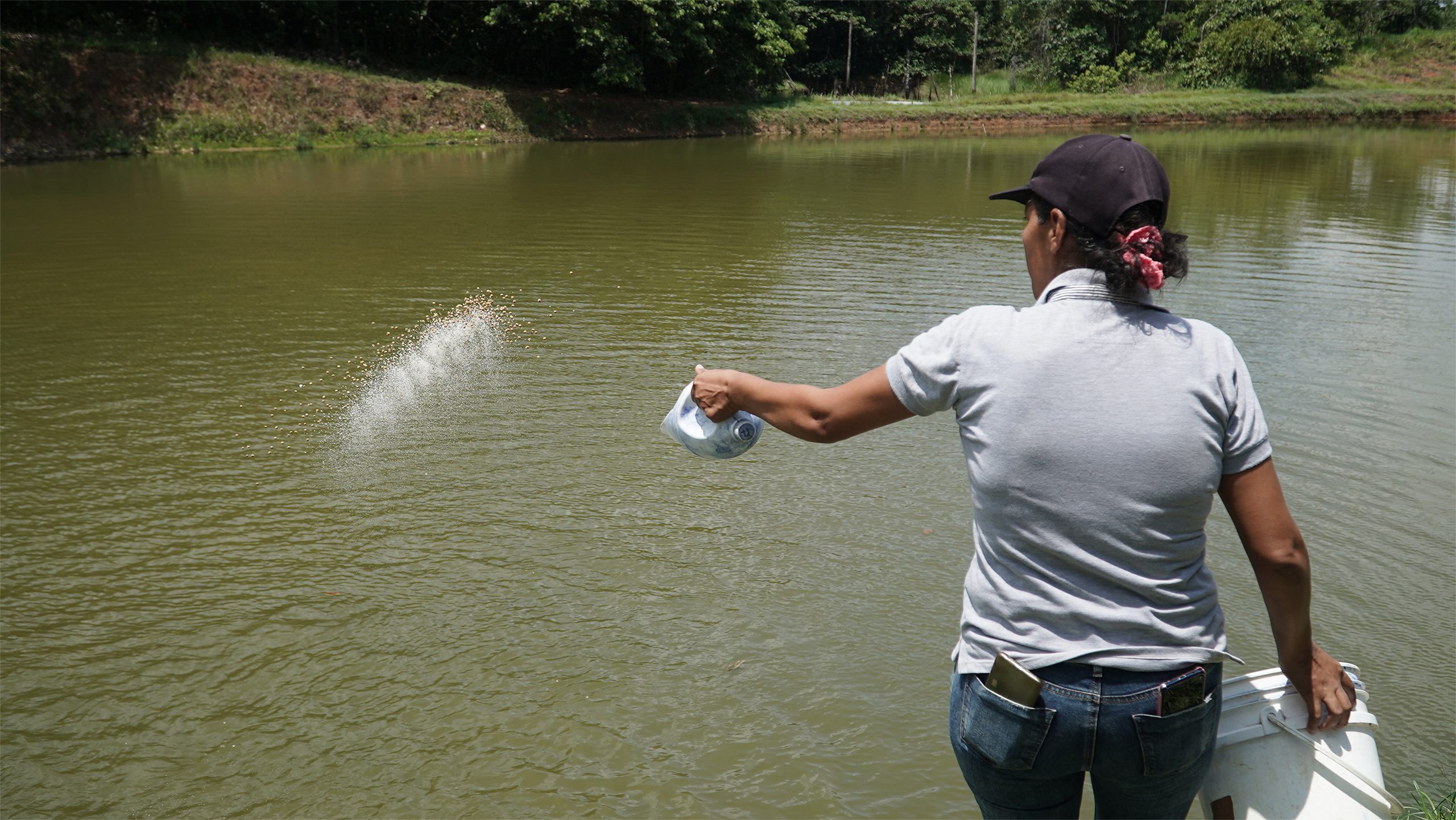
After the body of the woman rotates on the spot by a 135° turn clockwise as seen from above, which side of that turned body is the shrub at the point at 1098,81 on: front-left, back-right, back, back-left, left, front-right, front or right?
back-left

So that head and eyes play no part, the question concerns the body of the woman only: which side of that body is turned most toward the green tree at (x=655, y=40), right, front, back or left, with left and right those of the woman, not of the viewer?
front

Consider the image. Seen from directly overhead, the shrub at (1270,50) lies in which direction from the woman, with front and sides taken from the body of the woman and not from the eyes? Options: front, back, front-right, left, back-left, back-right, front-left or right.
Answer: front

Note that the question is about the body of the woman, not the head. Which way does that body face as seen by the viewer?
away from the camera

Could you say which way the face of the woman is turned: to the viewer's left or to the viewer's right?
to the viewer's left
